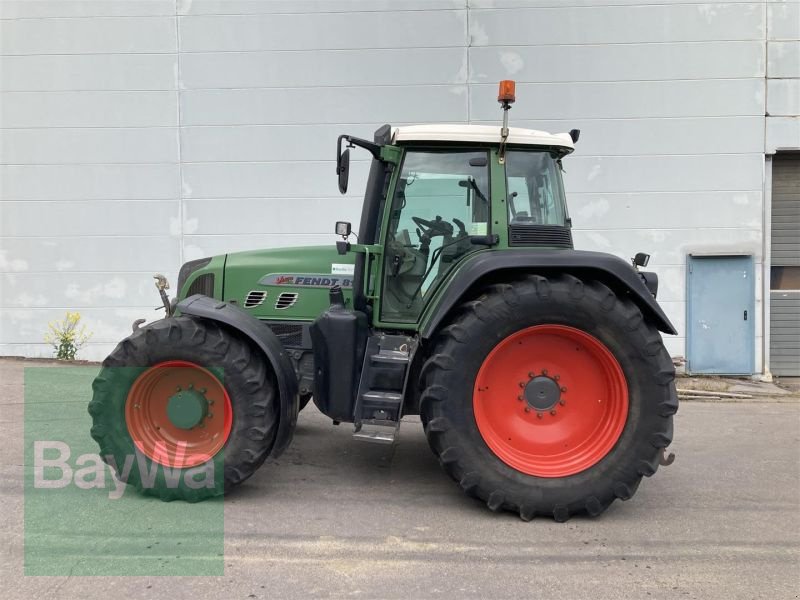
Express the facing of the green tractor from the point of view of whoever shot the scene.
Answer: facing to the left of the viewer

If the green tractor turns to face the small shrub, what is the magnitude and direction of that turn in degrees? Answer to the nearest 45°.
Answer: approximately 45° to its right
